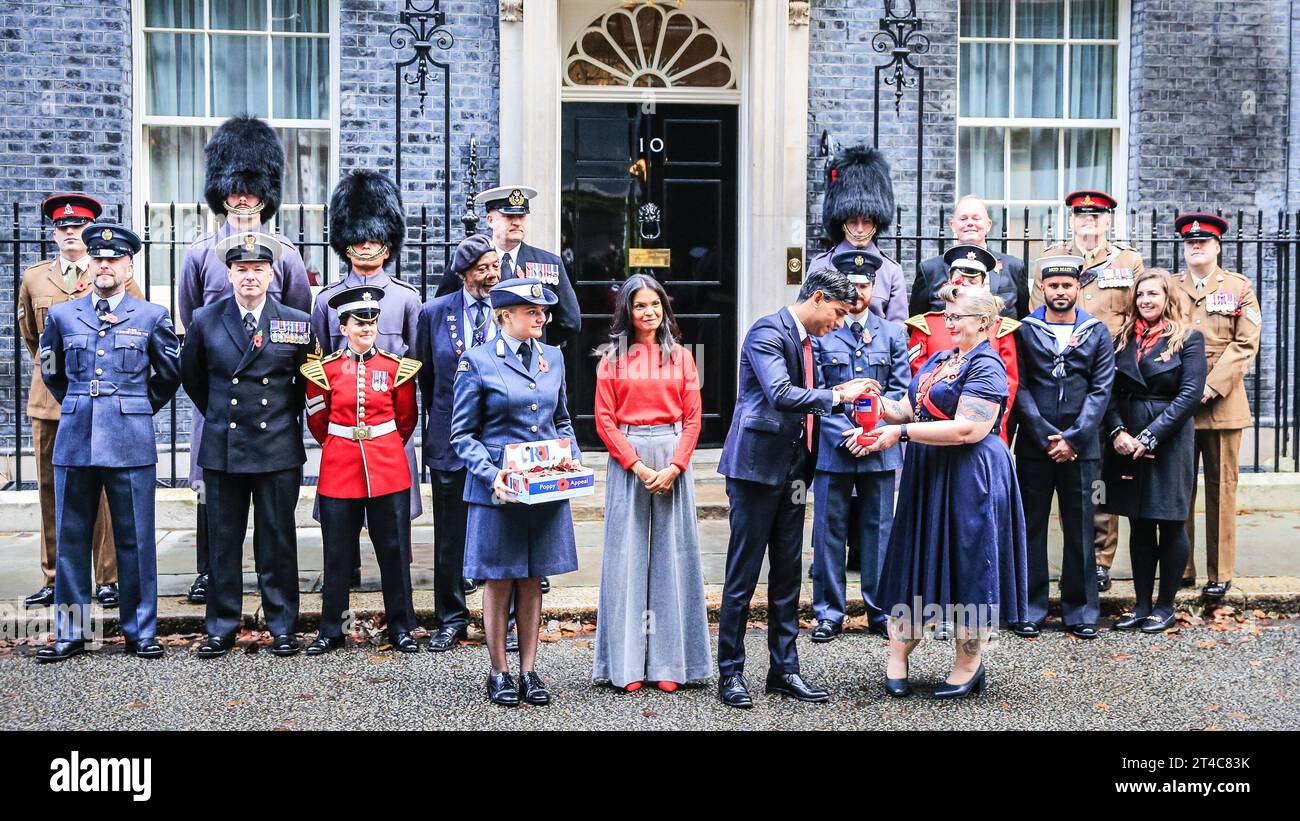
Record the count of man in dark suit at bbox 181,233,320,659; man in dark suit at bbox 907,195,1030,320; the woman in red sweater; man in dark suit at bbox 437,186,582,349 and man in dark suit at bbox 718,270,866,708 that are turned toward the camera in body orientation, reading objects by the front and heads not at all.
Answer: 4

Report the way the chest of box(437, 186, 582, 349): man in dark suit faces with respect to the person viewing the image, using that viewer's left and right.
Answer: facing the viewer

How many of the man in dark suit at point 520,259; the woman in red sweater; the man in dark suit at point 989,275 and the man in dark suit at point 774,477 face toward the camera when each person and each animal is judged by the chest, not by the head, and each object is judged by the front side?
3

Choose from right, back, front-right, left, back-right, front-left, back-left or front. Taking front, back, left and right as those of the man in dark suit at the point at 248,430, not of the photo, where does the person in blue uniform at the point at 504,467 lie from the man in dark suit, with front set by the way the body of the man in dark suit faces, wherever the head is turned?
front-left

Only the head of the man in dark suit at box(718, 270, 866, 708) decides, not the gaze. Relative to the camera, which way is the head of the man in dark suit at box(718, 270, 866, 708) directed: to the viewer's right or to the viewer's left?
to the viewer's right

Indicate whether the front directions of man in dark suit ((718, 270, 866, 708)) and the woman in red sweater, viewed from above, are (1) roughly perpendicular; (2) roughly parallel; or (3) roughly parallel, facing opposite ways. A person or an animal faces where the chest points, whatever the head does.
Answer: roughly perpendicular

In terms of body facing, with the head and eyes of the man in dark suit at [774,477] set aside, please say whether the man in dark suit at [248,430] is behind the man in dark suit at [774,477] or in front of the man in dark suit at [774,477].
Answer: behind

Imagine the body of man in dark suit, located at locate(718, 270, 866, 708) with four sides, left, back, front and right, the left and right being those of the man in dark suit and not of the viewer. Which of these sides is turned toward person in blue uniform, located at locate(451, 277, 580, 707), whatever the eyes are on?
back

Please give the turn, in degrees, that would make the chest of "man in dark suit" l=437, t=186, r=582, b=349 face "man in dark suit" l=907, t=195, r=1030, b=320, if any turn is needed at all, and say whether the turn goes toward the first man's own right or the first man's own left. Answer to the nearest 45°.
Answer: approximately 90° to the first man's own left

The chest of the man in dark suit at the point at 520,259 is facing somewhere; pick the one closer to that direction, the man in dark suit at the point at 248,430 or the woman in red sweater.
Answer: the woman in red sweater

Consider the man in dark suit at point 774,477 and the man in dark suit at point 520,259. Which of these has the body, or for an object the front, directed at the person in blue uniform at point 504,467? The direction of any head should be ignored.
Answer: the man in dark suit at point 520,259

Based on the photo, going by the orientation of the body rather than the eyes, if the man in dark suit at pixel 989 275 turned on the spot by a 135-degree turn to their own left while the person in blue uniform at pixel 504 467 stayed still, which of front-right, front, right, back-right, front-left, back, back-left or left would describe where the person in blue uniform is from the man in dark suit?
back

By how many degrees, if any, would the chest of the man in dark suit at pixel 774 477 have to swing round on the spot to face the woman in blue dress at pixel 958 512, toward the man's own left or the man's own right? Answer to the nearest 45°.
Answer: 0° — they already face them

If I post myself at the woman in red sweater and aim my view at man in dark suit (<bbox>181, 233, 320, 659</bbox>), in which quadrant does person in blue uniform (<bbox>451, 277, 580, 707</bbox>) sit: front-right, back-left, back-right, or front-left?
front-left

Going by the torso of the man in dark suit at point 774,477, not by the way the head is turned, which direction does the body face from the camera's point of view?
to the viewer's right

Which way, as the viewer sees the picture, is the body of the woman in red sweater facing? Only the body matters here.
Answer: toward the camera

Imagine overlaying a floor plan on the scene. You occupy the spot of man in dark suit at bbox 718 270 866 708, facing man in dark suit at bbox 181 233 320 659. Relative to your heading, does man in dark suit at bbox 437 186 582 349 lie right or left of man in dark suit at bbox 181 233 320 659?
right
